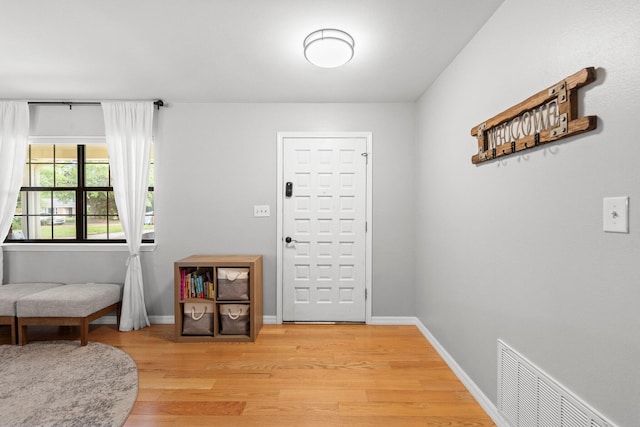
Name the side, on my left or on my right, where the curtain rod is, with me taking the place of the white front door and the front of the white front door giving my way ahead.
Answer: on my right

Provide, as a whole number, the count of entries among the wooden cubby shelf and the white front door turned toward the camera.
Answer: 2

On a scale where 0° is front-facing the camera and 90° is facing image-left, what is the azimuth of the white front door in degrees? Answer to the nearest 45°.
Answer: approximately 0°

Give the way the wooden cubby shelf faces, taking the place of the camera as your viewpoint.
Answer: facing the viewer

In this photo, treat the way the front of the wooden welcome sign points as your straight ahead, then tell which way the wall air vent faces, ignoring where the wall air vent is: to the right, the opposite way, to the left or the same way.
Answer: the same way

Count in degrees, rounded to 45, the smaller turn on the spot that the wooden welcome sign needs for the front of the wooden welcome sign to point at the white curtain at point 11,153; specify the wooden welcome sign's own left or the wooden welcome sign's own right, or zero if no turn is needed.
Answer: approximately 45° to the wooden welcome sign's own right

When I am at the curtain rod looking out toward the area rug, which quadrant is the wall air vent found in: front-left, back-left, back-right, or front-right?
front-left

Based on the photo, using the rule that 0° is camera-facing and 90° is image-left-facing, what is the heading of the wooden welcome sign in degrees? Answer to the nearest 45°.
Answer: approximately 45°

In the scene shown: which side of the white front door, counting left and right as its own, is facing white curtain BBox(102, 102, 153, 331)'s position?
right

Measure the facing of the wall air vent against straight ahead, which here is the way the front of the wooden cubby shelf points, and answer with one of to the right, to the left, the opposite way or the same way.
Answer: to the right

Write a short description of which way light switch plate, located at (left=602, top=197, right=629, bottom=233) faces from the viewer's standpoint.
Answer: facing the viewer and to the left of the viewer

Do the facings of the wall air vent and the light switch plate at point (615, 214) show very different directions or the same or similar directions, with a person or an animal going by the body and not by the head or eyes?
same or similar directions

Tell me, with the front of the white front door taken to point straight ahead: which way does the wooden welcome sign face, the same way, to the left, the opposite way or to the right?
to the right

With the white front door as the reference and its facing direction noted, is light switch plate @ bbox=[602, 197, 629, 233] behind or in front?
in front
